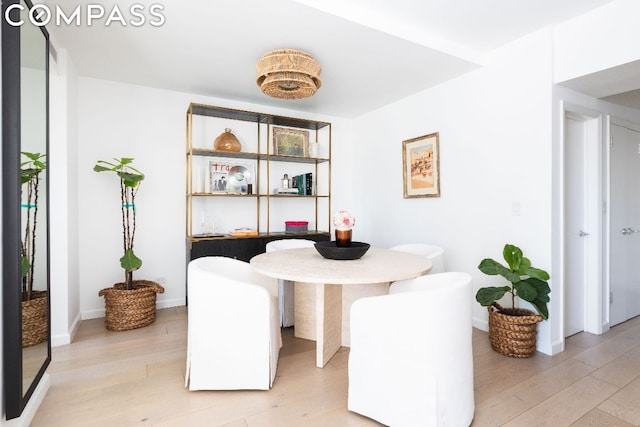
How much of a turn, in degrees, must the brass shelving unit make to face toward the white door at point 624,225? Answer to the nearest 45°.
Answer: approximately 45° to its left

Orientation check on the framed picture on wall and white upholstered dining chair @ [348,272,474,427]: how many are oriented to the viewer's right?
0

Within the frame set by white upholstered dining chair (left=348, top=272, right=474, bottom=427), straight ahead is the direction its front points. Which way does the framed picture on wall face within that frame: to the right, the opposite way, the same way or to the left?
to the left

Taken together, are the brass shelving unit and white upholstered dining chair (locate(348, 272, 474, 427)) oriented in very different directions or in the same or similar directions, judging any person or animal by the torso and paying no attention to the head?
very different directions

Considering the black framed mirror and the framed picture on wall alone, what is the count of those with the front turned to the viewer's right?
1

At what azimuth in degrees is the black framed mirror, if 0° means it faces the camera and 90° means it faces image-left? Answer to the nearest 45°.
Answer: approximately 270°

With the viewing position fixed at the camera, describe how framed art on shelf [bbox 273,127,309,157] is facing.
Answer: facing the viewer and to the right of the viewer

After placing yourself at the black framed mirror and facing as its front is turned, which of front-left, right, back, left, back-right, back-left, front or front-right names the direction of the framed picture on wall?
front

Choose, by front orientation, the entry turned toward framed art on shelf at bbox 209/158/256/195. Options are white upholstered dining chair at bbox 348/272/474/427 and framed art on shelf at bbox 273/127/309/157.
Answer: the white upholstered dining chair

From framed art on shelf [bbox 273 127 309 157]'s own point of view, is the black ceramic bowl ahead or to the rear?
ahead

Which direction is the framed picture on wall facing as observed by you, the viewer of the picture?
facing the viewer and to the left of the viewer

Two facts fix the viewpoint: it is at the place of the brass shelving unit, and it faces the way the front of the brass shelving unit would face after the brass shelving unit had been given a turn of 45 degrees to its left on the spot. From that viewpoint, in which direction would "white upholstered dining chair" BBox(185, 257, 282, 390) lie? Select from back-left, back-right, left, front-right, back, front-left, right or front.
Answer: right

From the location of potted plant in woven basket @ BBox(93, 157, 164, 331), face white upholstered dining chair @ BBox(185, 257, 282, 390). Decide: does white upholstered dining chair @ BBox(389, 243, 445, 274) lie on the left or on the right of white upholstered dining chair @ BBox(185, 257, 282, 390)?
left

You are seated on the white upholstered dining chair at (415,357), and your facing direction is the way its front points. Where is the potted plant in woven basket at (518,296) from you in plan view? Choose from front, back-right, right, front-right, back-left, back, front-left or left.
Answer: right

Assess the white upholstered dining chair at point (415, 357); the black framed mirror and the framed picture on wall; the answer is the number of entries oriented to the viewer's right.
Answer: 1

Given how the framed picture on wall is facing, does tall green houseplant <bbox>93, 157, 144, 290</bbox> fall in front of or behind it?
in front

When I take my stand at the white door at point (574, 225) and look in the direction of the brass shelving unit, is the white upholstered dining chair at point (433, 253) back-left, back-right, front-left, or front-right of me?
front-left
